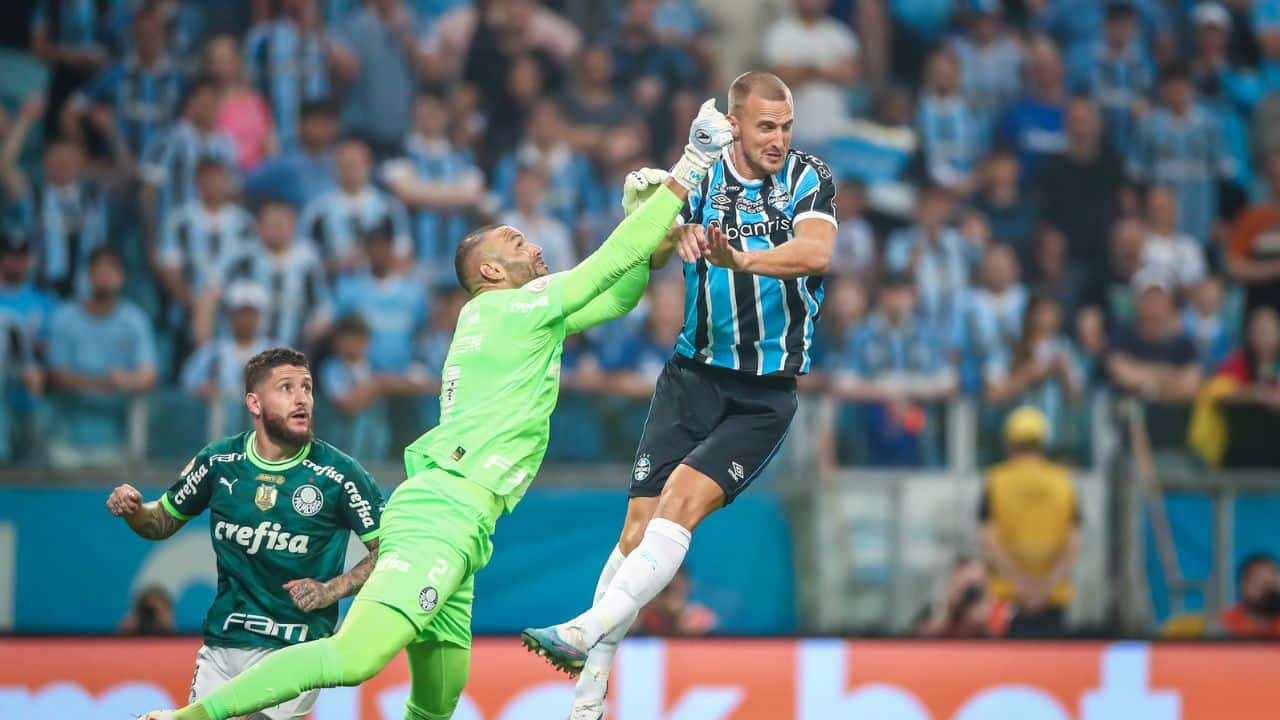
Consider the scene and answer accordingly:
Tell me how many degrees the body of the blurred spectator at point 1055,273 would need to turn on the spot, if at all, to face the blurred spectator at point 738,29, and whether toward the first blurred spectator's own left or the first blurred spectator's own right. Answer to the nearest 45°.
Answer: approximately 90° to the first blurred spectator's own right

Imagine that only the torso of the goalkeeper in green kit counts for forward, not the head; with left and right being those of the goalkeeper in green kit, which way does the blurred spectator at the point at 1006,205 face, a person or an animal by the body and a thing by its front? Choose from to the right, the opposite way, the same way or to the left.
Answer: to the right

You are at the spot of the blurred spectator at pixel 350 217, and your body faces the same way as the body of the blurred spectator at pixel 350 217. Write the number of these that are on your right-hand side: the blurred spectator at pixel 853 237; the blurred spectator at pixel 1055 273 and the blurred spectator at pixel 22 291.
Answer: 1

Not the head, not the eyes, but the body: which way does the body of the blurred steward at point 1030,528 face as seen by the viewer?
away from the camera

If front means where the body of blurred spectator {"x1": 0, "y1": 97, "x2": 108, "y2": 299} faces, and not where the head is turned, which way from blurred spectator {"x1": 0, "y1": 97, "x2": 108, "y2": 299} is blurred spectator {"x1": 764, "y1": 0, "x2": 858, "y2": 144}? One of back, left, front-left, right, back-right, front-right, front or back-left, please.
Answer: left

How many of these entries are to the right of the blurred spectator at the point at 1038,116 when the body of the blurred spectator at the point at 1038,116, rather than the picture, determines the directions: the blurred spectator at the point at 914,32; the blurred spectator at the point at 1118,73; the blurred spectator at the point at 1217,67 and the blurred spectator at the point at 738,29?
2

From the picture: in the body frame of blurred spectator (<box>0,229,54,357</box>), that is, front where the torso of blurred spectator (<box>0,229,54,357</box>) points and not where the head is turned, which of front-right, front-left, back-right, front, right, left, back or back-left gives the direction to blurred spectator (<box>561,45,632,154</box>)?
left
